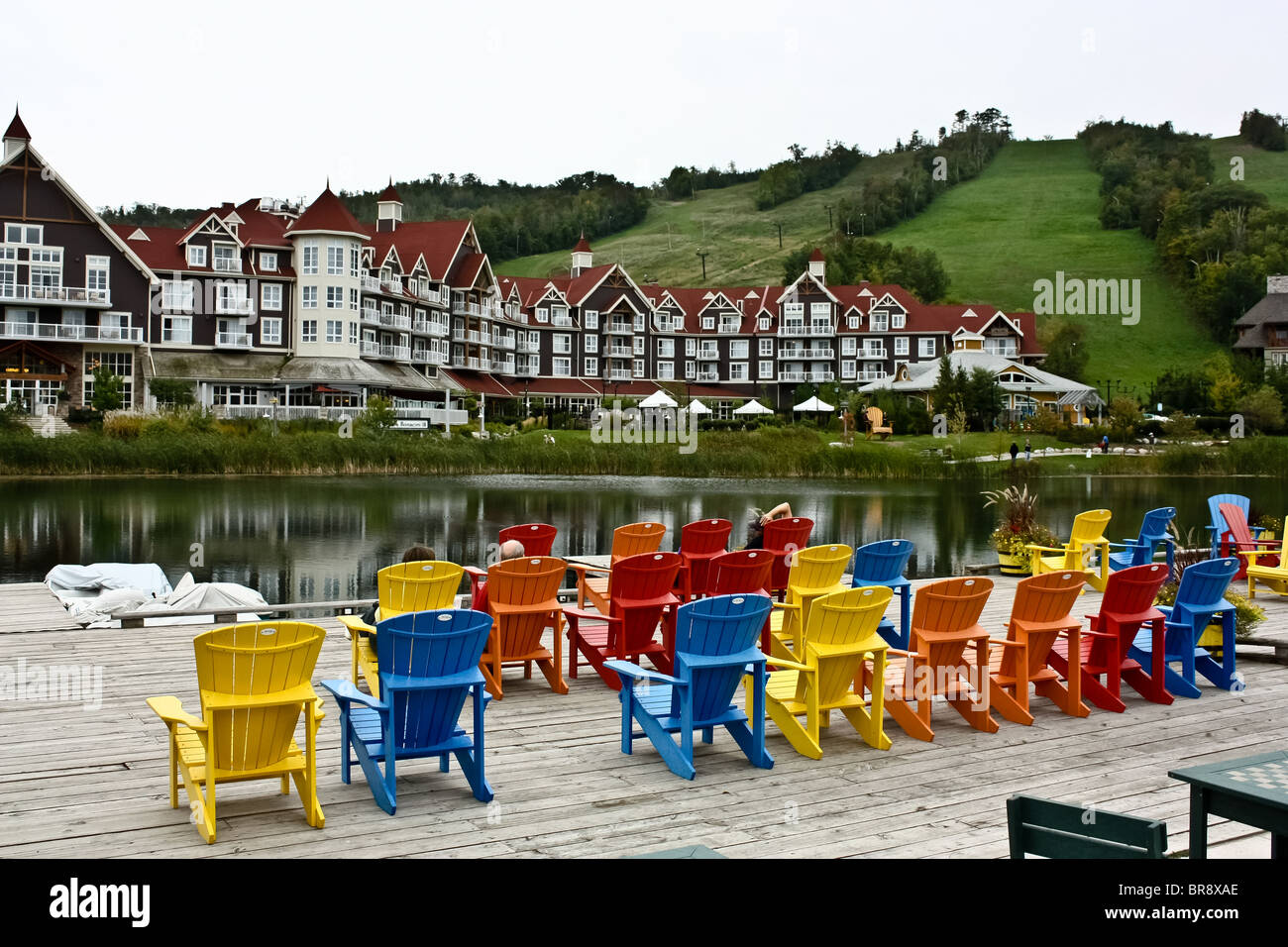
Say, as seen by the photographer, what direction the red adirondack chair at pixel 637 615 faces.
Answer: facing away from the viewer and to the left of the viewer

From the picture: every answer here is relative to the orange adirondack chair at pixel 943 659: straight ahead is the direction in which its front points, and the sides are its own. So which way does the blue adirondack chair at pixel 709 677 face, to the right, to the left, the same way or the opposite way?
the same way

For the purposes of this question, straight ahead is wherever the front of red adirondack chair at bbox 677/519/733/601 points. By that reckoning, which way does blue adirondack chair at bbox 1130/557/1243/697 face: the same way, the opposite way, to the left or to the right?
the same way

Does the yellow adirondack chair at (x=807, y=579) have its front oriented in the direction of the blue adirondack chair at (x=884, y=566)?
no

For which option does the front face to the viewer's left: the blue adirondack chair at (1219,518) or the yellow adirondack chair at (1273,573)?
the yellow adirondack chair

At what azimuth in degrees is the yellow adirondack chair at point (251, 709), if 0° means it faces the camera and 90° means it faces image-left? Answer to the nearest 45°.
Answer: approximately 135°

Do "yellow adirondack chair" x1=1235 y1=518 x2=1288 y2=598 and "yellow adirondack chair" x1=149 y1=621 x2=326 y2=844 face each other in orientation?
no

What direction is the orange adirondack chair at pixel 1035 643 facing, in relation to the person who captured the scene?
facing away from the viewer and to the left of the viewer

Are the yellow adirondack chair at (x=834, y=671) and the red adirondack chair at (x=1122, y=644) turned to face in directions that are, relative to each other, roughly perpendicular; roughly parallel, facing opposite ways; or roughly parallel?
roughly parallel

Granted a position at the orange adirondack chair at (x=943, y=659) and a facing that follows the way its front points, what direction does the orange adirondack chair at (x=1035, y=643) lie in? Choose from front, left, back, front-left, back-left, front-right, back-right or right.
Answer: right

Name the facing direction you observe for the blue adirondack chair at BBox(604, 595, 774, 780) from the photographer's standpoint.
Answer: facing away from the viewer and to the left of the viewer

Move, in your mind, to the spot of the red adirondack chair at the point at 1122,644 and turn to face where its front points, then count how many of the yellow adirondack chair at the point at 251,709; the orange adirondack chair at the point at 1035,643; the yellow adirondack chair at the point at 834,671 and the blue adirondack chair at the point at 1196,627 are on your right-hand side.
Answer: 1

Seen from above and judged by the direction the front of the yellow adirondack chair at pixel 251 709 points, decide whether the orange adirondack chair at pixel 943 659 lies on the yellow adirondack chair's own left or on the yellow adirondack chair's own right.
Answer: on the yellow adirondack chair's own right

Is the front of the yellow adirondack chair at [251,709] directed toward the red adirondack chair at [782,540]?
no

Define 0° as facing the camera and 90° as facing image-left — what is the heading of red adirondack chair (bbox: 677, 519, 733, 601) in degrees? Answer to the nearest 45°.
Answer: approximately 135°

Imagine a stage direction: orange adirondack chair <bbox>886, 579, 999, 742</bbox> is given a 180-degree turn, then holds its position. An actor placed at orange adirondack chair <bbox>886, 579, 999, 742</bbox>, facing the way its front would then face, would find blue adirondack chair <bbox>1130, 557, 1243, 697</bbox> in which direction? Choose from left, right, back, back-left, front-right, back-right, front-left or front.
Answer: left

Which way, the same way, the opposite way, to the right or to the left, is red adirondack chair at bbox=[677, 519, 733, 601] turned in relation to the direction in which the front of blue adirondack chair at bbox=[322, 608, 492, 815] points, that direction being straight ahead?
the same way
